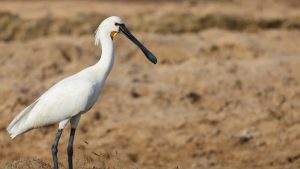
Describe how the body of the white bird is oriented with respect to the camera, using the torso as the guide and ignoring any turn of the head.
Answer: to the viewer's right
